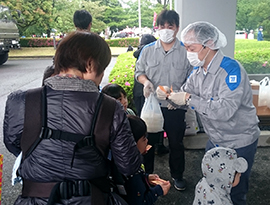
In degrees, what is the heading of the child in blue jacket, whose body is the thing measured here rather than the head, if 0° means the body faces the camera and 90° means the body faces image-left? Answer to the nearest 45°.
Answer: approximately 270°

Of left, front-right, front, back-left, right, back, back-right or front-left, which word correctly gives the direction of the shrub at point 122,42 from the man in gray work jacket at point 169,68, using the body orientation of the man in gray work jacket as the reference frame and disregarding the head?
back

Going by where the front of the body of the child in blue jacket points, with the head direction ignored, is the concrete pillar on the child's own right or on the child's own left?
on the child's own left

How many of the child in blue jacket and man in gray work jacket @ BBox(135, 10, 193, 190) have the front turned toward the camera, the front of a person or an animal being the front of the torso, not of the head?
1

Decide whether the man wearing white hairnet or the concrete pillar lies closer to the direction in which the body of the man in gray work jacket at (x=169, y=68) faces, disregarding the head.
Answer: the man wearing white hairnet

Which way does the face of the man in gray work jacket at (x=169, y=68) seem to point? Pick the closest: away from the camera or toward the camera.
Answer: toward the camera

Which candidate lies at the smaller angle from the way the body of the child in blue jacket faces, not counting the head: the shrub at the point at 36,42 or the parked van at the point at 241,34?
the parked van

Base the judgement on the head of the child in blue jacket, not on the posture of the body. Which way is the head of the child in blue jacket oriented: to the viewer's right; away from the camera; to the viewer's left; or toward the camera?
to the viewer's right

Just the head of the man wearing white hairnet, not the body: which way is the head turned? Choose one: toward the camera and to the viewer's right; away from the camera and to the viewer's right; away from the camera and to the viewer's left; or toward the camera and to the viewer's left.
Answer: toward the camera and to the viewer's left

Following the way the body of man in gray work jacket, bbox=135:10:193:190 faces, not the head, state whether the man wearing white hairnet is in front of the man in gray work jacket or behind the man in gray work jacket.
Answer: in front

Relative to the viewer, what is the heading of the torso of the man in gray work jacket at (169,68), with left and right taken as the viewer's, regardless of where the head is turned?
facing the viewer

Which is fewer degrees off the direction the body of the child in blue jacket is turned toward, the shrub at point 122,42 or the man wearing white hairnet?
the man wearing white hairnet

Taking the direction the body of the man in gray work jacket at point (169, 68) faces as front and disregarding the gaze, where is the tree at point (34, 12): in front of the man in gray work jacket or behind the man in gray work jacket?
behind
